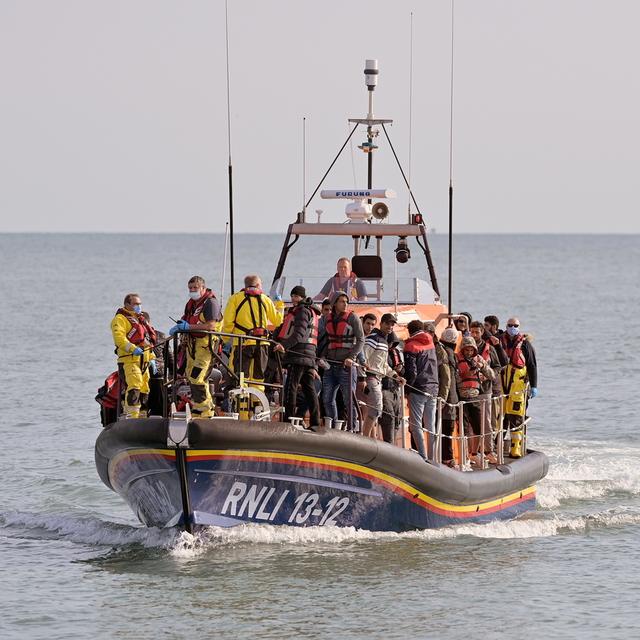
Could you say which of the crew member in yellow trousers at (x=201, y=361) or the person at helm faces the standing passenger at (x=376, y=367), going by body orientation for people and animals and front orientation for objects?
the person at helm

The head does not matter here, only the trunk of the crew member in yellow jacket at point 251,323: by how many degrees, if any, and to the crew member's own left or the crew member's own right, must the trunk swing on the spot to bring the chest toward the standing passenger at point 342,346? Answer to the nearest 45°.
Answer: approximately 90° to the crew member's own right

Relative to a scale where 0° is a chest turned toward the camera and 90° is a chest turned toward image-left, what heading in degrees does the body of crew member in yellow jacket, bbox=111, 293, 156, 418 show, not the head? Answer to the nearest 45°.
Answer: approximately 315°

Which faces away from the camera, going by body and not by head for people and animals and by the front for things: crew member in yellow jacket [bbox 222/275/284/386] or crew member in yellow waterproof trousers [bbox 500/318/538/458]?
the crew member in yellow jacket

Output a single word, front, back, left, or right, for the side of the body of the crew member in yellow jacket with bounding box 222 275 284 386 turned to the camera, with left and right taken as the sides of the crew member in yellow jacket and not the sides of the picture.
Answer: back

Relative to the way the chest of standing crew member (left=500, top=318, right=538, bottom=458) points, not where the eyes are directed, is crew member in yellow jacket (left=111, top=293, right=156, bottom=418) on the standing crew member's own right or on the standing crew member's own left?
on the standing crew member's own right
